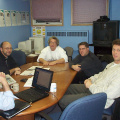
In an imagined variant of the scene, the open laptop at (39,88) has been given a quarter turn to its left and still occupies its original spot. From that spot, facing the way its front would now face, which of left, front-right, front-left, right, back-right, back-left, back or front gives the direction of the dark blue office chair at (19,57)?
back-left

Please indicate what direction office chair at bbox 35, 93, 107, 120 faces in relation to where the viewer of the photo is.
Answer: facing away from the viewer and to the left of the viewer

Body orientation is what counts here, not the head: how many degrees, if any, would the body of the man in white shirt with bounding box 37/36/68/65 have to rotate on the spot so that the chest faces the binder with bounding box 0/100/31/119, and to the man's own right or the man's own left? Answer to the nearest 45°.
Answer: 0° — they already face it

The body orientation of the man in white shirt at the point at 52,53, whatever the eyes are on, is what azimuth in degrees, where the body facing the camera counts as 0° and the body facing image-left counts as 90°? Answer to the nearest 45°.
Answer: approximately 0°

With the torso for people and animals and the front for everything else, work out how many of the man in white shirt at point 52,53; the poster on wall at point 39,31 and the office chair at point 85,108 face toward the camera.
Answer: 2

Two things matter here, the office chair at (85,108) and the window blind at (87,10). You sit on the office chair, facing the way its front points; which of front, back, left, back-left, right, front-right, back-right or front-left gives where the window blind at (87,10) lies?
front-right

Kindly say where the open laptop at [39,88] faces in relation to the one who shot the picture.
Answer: facing the viewer and to the left of the viewer

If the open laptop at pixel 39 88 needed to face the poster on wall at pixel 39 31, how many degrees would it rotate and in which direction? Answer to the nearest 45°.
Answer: approximately 135° to its right

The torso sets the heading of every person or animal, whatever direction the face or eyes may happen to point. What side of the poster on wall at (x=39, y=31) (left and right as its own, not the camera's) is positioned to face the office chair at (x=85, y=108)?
front

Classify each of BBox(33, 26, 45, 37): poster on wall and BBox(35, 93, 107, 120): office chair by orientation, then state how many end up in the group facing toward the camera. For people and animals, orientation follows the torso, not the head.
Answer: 1

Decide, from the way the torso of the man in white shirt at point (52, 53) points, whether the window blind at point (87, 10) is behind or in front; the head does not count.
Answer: behind

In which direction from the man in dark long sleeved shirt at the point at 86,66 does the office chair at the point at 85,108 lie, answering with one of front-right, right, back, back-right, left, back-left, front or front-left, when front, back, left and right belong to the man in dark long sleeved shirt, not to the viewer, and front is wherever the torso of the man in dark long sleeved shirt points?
front-left

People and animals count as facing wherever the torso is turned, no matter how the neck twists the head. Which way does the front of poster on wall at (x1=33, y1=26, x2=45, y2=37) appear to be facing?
toward the camera

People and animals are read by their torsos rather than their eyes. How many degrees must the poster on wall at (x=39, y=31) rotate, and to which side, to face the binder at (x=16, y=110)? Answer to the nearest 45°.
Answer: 0° — it already faces it
